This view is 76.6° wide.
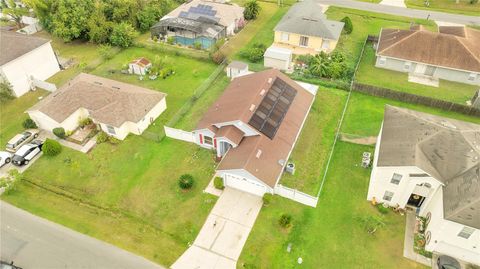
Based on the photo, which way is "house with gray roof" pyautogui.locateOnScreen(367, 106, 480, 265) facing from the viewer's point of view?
toward the camera

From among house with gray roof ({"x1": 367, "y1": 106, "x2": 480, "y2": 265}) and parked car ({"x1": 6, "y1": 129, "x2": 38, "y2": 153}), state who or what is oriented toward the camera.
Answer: the house with gray roof

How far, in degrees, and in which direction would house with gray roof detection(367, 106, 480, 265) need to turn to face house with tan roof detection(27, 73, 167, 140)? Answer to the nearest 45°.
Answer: approximately 90° to its right

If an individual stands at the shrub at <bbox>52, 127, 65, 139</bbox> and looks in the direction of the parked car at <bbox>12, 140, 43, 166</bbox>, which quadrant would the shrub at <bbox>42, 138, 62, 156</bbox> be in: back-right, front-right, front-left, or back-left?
front-left

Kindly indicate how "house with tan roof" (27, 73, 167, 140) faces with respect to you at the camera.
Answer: facing the viewer and to the left of the viewer

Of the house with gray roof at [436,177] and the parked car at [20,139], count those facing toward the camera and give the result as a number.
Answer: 1

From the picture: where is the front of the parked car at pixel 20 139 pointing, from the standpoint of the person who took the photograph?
facing away from the viewer and to the right of the viewer

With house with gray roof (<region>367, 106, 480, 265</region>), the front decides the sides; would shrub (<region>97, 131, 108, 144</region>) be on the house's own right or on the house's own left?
on the house's own right
